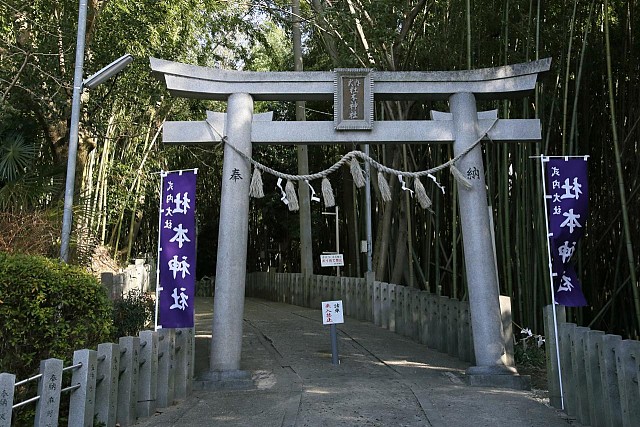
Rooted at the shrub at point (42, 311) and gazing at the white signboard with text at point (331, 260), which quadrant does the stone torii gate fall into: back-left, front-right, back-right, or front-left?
front-right

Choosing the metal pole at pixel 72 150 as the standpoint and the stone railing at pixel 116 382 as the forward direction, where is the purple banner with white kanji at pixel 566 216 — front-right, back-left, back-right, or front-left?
front-left

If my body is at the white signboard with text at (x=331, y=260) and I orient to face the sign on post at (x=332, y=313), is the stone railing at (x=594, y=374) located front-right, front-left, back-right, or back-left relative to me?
front-left

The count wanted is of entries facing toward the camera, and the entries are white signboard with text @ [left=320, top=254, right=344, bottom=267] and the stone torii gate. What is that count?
2

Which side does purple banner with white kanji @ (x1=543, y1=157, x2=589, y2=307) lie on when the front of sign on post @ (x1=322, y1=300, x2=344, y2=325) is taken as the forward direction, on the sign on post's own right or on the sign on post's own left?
on the sign on post's own left

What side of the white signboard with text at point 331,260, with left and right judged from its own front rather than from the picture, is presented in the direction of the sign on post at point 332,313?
front

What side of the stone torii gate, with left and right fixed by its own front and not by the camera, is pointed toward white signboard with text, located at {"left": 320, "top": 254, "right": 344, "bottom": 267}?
back

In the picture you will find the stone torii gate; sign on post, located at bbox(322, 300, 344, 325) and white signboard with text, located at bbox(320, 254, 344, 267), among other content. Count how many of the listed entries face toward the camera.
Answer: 3

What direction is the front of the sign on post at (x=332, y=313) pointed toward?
toward the camera

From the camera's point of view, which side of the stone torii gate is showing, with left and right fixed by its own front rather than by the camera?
front
